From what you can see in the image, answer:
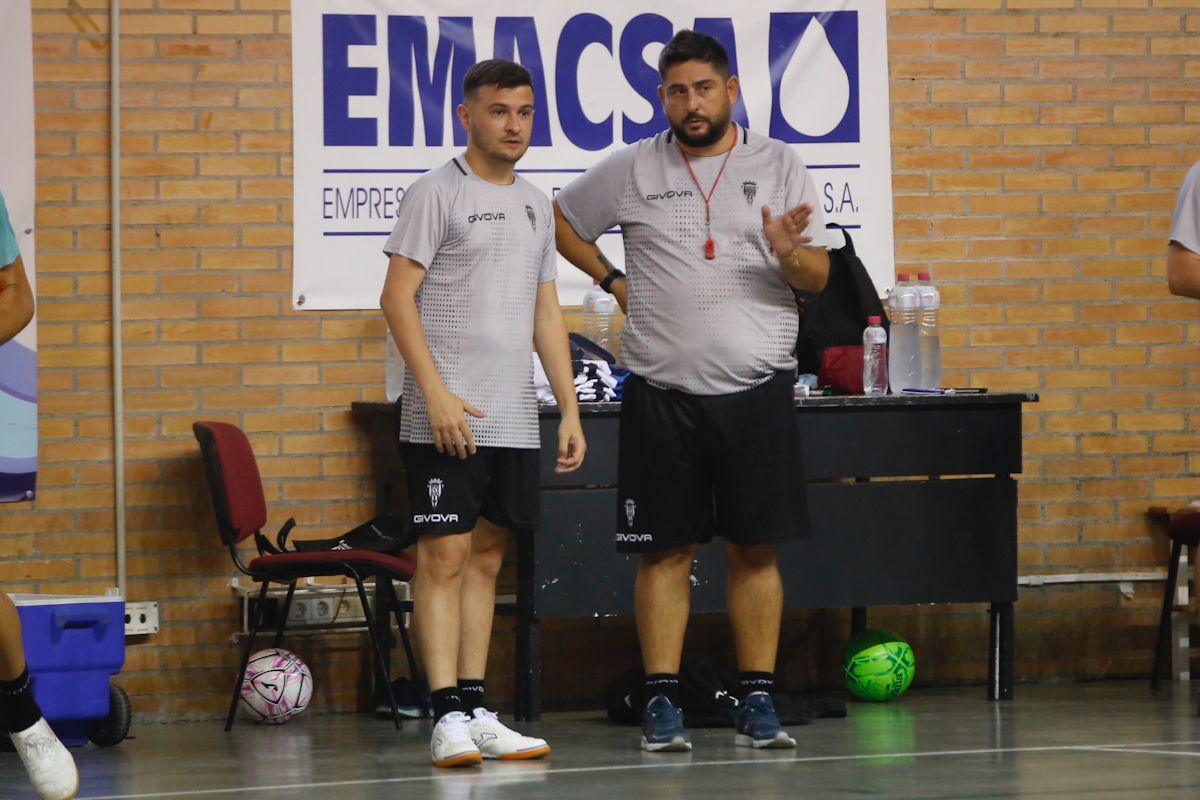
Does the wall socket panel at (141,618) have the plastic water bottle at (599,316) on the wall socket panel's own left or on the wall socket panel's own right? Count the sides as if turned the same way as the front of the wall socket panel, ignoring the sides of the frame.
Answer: on the wall socket panel's own left

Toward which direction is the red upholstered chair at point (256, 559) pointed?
to the viewer's right

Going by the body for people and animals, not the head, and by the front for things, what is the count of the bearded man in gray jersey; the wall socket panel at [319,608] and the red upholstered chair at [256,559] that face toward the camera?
2

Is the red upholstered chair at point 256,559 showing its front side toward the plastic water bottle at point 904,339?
yes

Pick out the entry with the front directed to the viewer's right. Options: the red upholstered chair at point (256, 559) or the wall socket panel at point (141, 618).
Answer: the red upholstered chair

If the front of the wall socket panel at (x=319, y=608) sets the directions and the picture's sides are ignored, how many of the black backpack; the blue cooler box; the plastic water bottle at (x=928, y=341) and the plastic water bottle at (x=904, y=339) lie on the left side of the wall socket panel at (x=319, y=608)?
3

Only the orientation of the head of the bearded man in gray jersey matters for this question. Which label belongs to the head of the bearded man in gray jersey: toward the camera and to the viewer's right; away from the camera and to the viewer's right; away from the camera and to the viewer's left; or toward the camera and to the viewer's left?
toward the camera and to the viewer's left

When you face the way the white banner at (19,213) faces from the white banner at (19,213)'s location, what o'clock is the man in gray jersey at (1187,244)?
The man in gray jersey is roughly at 10 o'clock from the white banner.
